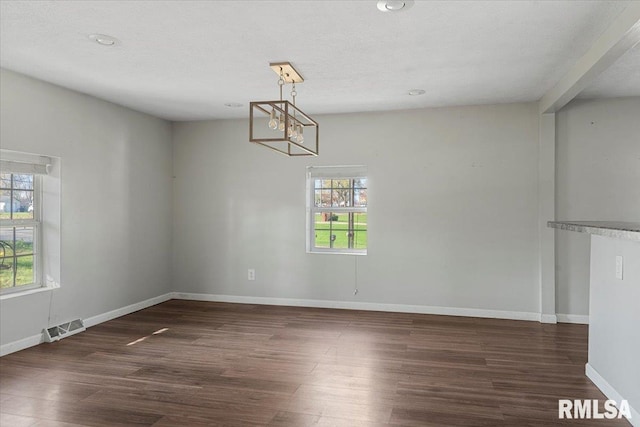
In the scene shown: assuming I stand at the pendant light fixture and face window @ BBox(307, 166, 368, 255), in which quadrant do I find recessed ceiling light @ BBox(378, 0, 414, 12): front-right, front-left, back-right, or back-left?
back-right

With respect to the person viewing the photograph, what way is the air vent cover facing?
facing the viewer and to the right of the viewer

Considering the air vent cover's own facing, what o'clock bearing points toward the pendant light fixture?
The pendant light fixture is roughly at 12 o'clock from the air vent cover.

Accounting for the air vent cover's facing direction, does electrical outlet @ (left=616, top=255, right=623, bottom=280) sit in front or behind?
in front
